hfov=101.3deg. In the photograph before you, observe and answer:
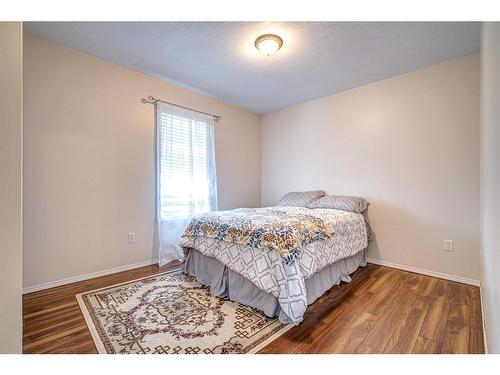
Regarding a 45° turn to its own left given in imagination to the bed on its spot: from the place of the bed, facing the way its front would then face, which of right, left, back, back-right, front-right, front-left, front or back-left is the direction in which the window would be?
back-right

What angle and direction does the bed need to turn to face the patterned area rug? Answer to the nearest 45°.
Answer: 0° — it already faces it

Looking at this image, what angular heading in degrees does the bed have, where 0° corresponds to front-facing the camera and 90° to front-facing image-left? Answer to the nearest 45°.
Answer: approximately 45°
